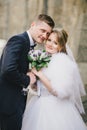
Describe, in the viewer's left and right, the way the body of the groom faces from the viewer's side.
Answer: facing to the right of the viewer

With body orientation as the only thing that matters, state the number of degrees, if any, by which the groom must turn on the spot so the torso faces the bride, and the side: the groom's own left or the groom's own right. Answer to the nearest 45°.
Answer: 0° — they already face them
